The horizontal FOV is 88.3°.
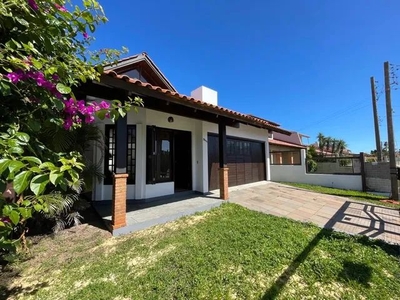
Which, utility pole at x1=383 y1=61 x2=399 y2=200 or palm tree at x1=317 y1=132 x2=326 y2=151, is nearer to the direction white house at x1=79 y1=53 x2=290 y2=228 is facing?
the utility pole

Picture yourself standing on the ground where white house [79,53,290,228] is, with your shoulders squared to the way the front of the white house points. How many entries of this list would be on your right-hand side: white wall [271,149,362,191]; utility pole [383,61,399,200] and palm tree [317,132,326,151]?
0

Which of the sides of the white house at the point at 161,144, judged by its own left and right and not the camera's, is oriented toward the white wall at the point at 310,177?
left

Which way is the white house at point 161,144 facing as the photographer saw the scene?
facing the viewer and to the right of the viewer

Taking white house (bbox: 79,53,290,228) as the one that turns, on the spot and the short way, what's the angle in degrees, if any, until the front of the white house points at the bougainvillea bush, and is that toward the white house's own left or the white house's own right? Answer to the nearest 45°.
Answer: approximately 45° to the white house's own right

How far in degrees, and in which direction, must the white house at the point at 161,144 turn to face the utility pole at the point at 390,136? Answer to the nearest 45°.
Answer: approximately 45° to its left

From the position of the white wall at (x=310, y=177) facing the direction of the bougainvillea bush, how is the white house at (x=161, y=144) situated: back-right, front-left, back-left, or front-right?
front-right

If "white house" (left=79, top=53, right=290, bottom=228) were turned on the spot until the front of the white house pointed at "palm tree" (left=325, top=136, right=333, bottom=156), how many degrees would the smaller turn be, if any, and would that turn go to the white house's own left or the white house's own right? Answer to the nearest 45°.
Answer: approximately 90° to the white house's own left

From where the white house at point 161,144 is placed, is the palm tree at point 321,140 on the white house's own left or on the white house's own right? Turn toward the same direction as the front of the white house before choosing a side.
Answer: on the white house's own left

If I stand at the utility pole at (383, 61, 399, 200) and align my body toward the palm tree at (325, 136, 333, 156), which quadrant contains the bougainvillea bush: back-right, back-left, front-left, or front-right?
back-left

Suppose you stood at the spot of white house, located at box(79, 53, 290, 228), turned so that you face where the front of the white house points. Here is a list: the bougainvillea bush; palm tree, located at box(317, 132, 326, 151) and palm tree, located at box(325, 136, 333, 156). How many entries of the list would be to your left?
2

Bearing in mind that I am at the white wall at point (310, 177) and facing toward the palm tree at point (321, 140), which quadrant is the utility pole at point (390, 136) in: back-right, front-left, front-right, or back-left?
back-right
